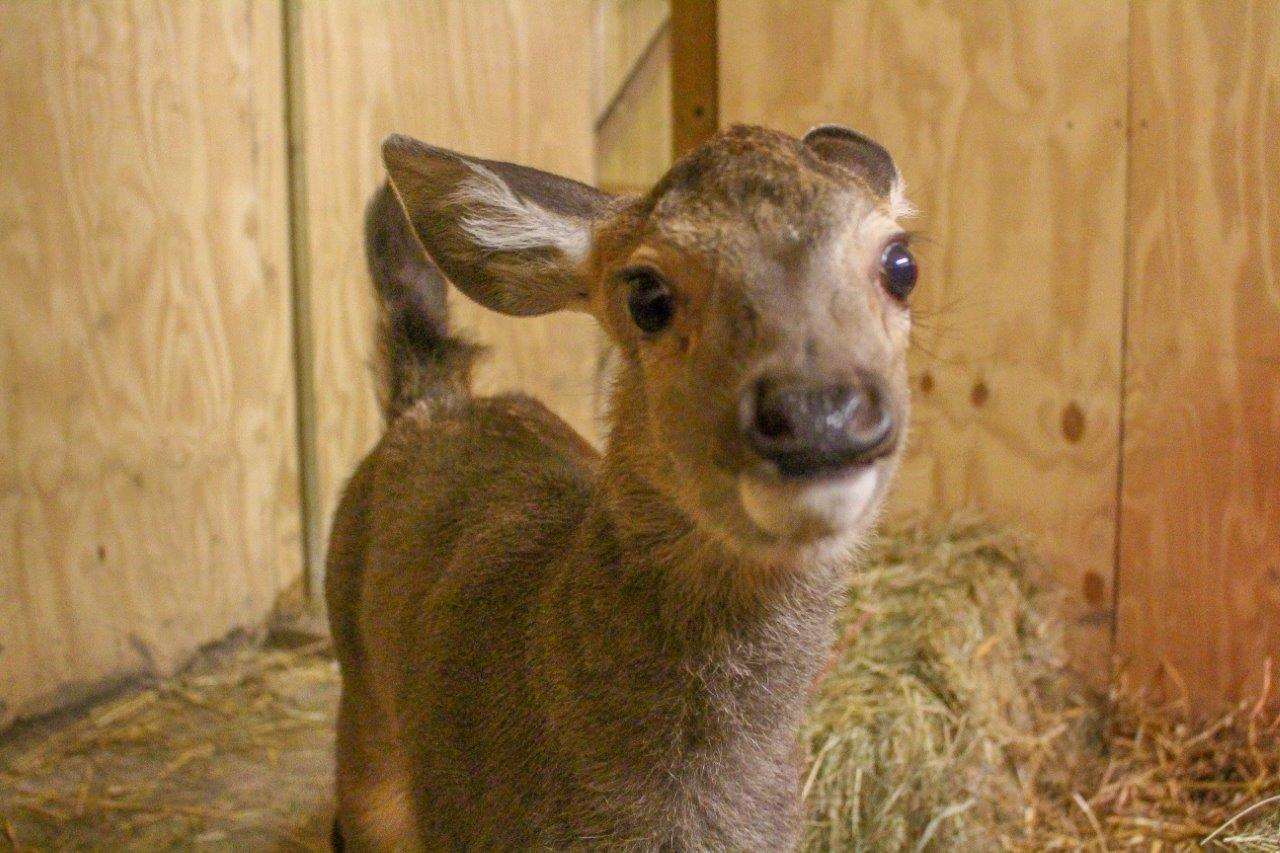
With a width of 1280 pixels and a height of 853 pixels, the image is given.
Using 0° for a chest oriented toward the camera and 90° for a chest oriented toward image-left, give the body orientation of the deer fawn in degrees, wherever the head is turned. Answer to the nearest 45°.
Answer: approximately 315°

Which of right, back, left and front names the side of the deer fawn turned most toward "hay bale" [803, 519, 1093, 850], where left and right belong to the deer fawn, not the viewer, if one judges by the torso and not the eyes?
left
